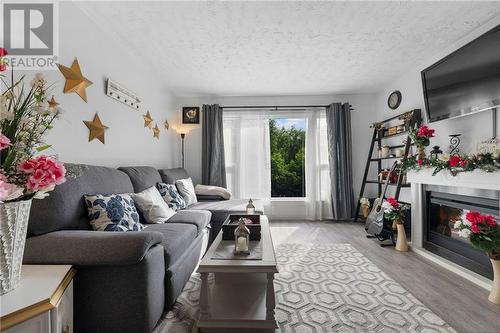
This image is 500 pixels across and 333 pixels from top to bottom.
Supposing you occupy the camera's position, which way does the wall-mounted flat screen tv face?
facing the viewer and to the left of the viewer

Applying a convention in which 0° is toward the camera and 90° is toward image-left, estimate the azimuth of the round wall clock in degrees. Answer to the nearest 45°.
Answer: approximately 45°

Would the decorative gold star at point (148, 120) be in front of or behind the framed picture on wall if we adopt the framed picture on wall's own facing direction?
in front

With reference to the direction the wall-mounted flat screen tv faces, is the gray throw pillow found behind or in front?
in front

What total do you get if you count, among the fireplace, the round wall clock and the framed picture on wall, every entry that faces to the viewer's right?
0

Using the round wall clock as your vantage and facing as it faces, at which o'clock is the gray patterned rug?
The gray patterned rug is roughly at 11 o'clock from the round wall clock.

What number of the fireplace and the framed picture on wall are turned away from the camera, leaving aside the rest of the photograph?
0

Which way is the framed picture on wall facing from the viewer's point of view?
toward the camera

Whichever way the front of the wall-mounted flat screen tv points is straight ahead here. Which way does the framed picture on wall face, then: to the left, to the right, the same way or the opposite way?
to the left

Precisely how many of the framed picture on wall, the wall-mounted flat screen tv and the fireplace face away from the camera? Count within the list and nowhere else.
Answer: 0

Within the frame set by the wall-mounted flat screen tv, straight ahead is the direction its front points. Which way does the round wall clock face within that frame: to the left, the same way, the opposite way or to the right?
the same way

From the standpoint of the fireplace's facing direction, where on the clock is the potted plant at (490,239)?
The potted plant is roughly at 10 o'clock from the fireplace.

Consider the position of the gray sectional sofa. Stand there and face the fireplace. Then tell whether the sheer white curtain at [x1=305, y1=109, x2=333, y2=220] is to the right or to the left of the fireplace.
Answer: left

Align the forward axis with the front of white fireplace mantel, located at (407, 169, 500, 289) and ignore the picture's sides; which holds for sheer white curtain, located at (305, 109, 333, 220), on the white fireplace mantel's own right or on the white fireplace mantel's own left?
on the white fireplace mantel's own right

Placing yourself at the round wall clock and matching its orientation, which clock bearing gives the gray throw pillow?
The gray throw pillow is roughly at 12 o'clock from the round wall clock.

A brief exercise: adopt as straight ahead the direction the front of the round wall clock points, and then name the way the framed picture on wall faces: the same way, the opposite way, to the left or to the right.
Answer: to the left

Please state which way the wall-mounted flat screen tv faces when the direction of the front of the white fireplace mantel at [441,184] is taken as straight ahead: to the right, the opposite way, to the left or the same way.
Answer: the same way
